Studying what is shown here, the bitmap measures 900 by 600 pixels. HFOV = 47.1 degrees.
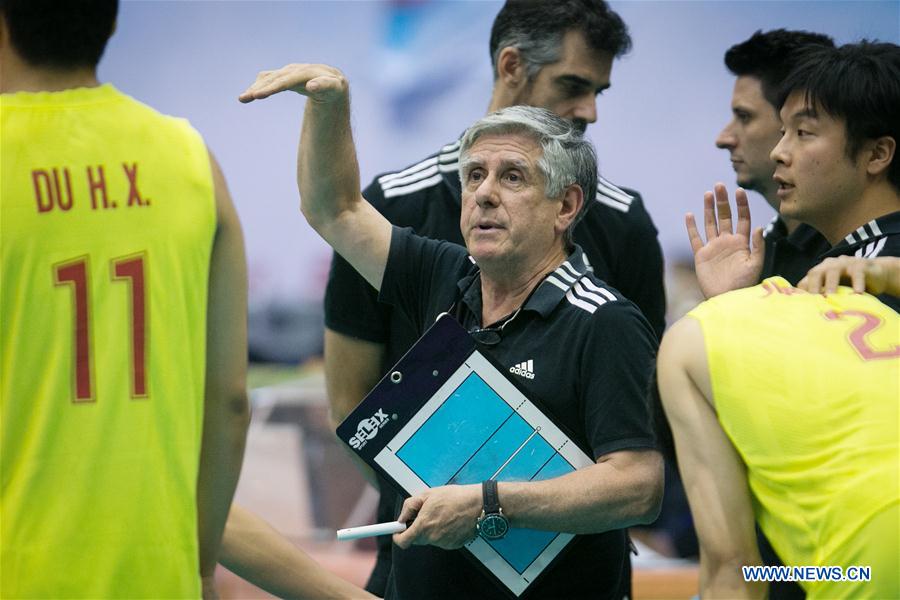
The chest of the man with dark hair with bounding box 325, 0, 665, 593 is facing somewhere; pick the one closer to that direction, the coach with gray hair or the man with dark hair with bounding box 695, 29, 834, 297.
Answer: the coach with gray hair

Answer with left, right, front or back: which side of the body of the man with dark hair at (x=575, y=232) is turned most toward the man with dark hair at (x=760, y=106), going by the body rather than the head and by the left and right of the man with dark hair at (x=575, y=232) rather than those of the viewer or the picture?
left

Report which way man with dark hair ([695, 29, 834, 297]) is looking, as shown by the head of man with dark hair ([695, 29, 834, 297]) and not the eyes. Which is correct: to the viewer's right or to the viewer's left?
to the viewer's left

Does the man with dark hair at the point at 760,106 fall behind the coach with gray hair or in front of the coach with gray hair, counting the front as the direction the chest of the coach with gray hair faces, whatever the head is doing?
behind

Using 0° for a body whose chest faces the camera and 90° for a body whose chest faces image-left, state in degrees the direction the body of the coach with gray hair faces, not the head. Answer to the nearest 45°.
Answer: approximately 45°

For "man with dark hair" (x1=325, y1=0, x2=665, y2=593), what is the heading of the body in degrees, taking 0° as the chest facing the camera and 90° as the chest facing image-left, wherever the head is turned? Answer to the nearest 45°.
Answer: approximately 315°

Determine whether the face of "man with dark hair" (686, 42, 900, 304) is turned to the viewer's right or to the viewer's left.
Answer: to the viewer's left

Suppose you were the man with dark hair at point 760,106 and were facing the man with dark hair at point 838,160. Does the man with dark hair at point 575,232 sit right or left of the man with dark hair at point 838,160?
right

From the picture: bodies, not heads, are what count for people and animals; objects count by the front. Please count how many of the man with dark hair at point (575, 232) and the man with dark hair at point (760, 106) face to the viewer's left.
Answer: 1

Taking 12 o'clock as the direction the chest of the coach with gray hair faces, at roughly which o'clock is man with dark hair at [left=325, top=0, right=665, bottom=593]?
The man with dark hair is roughly at 5 o'clock from the coach with gray hair.

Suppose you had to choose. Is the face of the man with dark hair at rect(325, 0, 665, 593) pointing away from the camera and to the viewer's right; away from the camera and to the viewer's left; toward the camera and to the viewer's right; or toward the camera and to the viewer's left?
toward the camera and to the viewer's right

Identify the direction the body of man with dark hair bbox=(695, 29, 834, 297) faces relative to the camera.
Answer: to the viewer's left
